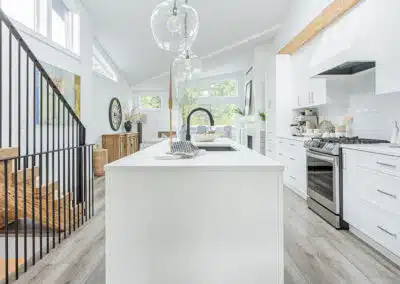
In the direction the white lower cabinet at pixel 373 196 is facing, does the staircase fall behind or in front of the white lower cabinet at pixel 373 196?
in front

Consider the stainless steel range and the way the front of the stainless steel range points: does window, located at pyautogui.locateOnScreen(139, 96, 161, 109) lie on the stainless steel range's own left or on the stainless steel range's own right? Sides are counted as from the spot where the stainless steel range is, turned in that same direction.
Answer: on the stainless steel range's own right

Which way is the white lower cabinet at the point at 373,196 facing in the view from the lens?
facing the viewer and to the left of the viewer

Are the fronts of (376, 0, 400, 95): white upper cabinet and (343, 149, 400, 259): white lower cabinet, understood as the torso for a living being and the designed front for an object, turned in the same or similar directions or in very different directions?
same or similar directions

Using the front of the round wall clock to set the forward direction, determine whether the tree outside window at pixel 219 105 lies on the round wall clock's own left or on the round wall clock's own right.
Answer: on the round wall clock's own left

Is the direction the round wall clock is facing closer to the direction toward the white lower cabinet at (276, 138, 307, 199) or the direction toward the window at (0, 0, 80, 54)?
the white lower cabinet

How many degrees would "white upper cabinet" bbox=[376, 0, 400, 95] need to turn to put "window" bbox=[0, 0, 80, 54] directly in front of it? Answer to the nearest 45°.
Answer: approximately 45° to its right

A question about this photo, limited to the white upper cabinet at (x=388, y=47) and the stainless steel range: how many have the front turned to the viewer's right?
0

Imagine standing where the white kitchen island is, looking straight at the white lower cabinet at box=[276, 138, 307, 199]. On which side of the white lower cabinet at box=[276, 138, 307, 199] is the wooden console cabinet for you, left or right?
left

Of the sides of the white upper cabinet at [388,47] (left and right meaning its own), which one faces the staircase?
front

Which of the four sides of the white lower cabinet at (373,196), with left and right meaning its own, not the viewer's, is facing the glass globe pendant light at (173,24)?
front

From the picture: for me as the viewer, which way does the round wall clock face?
facing the viewer and to the right of the viewer

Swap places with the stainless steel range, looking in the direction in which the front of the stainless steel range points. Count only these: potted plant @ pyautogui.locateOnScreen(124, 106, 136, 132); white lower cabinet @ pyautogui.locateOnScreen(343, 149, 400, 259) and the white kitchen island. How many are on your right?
1

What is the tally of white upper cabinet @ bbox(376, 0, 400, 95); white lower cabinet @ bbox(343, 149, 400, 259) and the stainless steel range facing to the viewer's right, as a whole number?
0

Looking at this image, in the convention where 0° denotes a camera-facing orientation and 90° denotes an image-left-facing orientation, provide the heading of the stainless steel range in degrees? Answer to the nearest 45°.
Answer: approximately 45°

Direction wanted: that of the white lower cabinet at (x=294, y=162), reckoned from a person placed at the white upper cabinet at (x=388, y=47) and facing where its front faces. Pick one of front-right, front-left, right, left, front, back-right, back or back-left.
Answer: right

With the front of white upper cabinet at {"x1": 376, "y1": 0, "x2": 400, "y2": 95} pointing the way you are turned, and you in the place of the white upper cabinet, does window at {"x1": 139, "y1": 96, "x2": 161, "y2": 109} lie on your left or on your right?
on your right

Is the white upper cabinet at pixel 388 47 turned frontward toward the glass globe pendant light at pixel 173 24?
yes

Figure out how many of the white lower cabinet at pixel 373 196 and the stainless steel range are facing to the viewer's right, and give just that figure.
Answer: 0

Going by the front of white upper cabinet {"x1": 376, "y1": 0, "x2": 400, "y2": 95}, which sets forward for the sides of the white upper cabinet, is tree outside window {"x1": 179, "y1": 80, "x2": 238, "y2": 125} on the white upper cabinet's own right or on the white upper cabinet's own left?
on the white upper cabinet's own right
